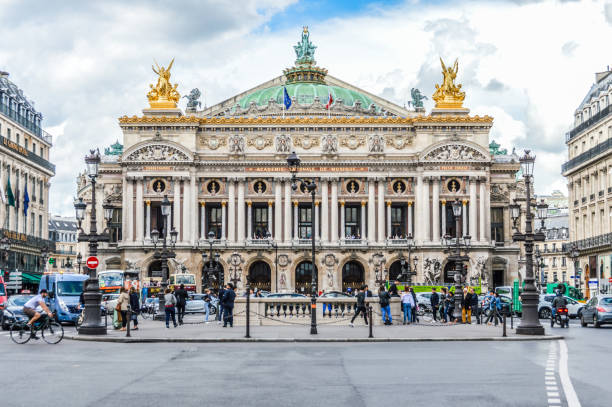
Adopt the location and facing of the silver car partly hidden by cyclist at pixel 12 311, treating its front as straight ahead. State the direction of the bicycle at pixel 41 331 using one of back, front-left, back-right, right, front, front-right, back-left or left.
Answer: front-right

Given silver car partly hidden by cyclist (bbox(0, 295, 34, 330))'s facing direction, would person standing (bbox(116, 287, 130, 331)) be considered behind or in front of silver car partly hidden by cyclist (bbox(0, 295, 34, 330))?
in front

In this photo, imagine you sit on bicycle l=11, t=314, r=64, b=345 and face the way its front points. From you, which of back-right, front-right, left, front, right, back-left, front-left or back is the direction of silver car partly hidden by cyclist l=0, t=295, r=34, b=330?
left

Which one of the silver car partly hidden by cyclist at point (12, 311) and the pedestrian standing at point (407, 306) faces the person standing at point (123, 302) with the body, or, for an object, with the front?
the silver car partly hidden by cyclist

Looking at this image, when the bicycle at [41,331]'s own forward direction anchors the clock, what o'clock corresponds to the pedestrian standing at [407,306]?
The pedestrian standing is roughly at 11 o'clock from the bicycle.

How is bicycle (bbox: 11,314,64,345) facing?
to the viewer's right

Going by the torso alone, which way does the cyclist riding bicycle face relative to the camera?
to the viewer's right

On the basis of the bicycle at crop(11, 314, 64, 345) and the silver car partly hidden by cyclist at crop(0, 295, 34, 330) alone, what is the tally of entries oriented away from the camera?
0

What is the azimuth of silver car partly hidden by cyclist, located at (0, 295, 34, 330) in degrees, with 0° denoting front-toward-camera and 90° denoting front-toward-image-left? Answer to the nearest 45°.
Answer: approximately 315°
